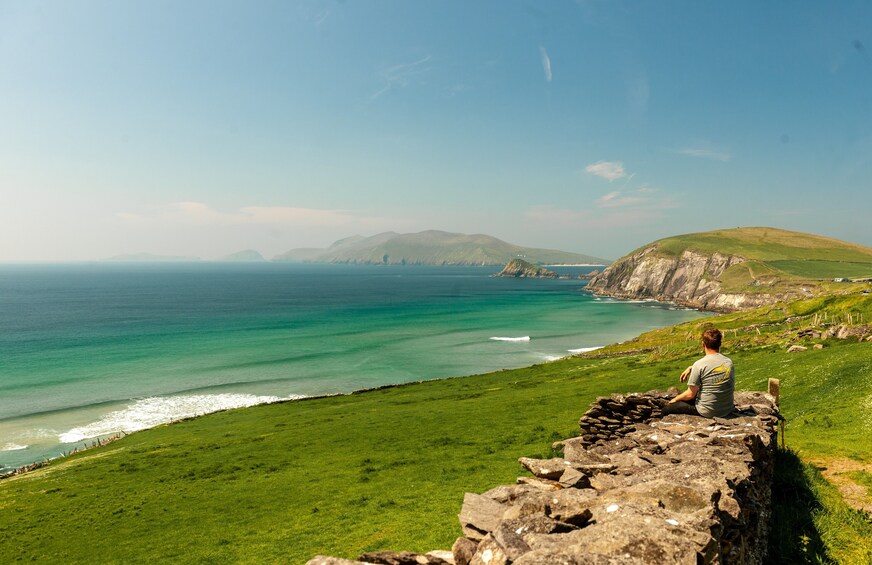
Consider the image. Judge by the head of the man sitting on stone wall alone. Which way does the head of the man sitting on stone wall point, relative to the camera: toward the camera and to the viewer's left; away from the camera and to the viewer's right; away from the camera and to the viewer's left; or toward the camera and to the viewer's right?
away from the camera and to the viewer's left

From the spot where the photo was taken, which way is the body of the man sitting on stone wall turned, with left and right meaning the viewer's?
facing away from the viewer and to the left of the viewer
